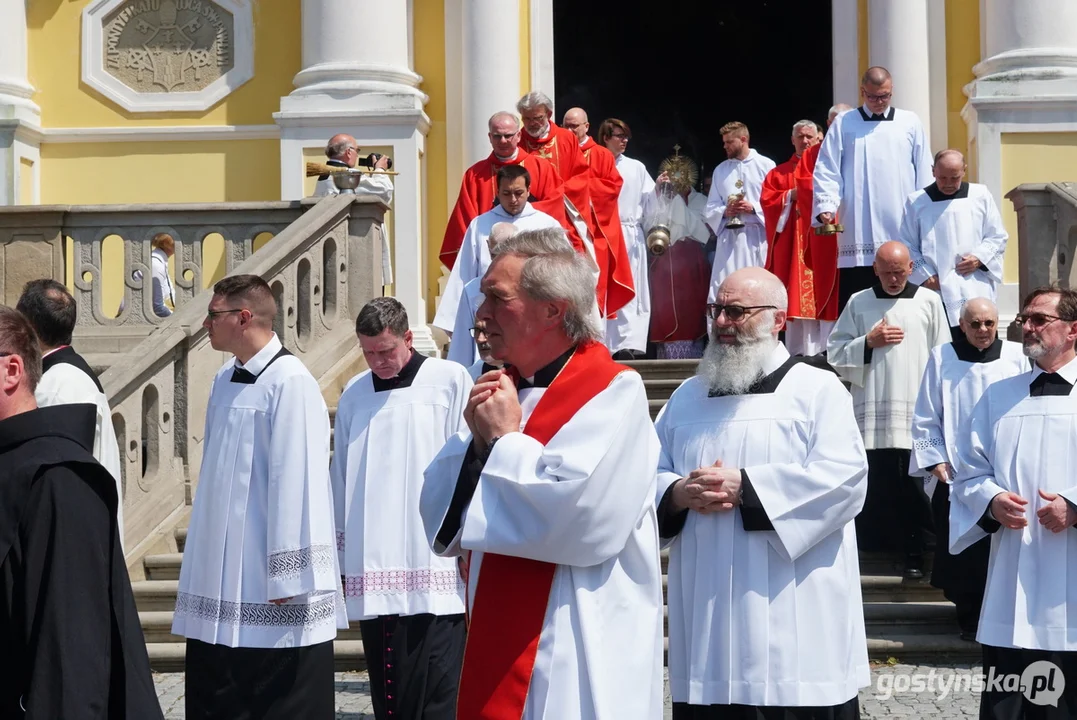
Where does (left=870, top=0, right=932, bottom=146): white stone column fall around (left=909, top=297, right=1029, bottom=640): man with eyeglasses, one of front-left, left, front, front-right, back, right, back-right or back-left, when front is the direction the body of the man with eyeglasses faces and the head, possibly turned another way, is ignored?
back

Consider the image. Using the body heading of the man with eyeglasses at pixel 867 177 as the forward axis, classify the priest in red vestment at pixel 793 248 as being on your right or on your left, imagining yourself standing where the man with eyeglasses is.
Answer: on your right

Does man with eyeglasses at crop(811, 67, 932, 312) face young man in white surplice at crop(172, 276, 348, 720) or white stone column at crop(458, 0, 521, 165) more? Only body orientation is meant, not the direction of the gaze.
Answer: the young man in white surplice

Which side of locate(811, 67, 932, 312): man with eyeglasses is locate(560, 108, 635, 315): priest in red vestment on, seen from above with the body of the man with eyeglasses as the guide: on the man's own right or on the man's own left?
on the man's own right

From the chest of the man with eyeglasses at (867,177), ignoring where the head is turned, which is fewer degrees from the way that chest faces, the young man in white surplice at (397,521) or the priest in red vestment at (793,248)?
the young man in white surplice

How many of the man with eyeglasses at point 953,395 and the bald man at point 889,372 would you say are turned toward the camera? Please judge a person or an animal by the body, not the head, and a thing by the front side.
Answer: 2

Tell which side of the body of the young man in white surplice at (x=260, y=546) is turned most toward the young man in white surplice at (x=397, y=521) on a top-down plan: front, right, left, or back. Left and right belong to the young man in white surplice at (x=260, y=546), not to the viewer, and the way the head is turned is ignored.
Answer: back

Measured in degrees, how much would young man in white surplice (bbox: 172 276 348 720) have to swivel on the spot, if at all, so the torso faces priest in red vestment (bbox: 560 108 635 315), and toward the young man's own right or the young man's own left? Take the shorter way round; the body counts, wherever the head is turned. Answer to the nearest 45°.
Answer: approximately 180°

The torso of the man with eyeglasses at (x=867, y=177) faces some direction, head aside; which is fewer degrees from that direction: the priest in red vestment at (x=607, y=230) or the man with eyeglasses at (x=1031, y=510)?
the man with eyeglasses

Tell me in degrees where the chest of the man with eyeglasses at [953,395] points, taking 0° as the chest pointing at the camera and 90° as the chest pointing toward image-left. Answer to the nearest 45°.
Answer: approximately 0°

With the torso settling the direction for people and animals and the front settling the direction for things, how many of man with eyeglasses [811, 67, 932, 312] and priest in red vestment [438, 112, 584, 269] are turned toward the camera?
2
